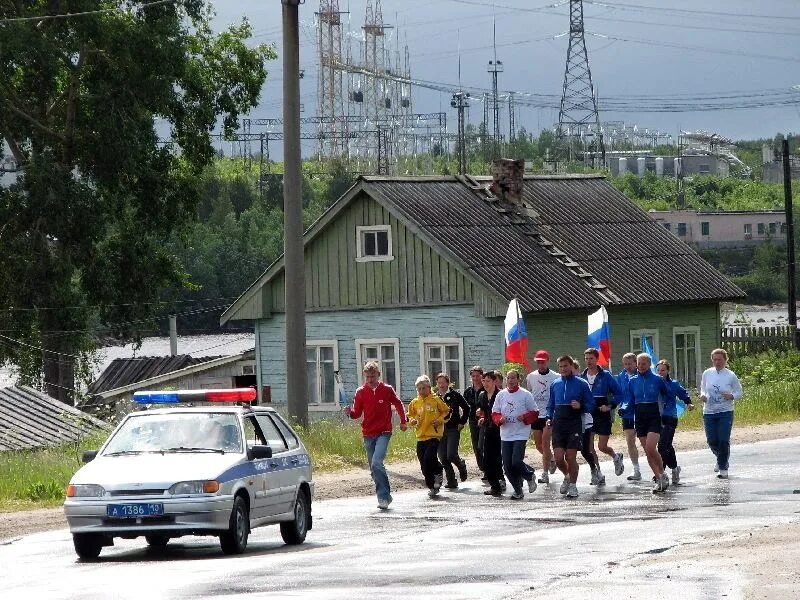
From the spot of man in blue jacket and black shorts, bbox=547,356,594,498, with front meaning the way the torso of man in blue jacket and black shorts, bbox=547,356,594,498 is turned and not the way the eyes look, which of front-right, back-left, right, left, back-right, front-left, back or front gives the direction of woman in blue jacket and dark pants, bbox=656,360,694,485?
back-left

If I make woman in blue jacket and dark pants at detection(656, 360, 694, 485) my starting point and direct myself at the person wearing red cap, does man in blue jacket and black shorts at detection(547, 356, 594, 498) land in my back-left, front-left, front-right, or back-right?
front-left

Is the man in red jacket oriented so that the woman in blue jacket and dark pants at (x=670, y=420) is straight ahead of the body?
no

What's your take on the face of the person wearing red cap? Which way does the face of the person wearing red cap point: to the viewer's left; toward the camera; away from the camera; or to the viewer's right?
toward the camera

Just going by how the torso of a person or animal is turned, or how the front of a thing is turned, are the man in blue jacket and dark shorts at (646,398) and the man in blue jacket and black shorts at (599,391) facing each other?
no

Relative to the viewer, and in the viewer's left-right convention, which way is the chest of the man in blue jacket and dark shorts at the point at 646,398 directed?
facing the viewer

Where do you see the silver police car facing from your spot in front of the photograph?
facing the viewer and to the left of the viewer

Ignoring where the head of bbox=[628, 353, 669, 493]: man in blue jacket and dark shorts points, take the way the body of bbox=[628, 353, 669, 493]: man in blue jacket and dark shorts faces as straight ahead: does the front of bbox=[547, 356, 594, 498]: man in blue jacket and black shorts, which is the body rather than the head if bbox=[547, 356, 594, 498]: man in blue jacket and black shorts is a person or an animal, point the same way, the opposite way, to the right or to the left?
the same way

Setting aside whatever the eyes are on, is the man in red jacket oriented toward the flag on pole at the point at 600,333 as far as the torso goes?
no

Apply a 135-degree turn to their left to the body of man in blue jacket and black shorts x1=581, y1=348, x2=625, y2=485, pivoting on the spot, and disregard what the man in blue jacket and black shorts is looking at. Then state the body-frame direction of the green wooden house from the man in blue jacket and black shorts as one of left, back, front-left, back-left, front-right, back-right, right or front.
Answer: left

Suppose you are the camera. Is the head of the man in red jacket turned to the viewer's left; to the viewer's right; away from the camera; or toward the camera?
toward the camera

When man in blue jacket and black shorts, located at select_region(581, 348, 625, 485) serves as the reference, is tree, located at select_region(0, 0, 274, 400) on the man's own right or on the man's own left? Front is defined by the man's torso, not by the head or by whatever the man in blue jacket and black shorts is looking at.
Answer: on the man's own right
